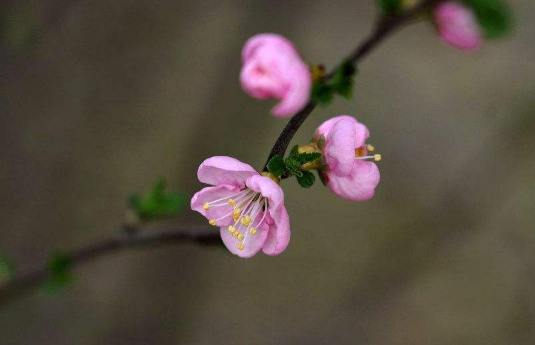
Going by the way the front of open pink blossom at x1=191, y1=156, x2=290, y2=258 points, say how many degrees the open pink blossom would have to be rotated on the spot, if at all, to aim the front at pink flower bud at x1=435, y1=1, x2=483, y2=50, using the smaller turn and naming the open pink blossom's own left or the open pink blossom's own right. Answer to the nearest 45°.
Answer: approximately 90° to the open pink blossom's own left

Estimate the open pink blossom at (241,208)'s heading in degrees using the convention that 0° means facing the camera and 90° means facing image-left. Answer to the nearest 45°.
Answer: approximately 45°
